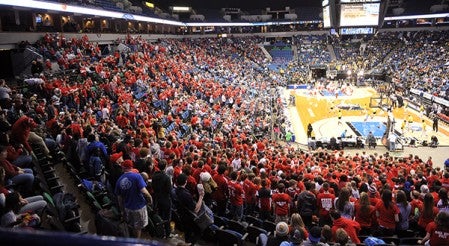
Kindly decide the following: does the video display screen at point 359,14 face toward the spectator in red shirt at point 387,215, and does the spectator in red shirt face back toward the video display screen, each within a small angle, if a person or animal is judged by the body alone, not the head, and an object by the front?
yes

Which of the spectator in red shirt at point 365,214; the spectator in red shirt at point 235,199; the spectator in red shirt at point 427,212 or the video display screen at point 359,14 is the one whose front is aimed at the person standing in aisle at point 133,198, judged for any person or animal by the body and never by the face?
the video display screen

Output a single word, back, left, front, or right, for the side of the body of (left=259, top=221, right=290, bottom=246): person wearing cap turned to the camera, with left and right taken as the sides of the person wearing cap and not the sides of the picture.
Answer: back

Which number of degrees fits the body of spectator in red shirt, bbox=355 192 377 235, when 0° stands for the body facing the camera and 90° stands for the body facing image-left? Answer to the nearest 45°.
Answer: approximately 180°

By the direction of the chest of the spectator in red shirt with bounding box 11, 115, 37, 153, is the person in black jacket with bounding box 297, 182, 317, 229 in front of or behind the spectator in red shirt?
in front

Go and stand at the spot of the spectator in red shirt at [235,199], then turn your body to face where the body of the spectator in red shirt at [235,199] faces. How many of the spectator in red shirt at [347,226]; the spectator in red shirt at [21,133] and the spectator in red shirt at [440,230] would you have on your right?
2

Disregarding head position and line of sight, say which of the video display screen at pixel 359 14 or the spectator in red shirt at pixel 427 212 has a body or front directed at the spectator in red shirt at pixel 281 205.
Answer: the video display screen

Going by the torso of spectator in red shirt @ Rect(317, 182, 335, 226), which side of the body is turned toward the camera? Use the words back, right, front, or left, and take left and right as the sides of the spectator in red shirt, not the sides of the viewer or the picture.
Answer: back

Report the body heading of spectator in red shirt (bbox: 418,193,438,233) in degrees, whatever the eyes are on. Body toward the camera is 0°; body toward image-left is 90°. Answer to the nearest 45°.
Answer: approximately 180°

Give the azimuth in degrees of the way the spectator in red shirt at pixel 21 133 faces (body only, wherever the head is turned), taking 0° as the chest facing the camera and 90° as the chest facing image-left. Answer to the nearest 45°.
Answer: approximately 270°

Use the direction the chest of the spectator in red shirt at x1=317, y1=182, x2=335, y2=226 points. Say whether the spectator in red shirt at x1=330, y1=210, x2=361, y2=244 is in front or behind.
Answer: behind

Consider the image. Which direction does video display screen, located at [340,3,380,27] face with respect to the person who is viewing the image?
facing the viewer

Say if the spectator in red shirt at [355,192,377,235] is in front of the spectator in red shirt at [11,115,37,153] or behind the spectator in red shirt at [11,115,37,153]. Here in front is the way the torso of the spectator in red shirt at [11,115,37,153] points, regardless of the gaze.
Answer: in front
